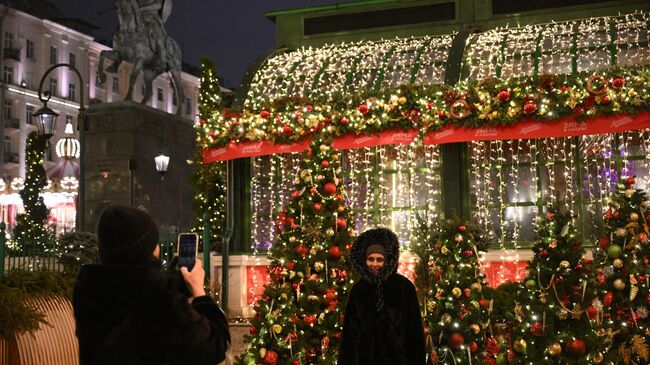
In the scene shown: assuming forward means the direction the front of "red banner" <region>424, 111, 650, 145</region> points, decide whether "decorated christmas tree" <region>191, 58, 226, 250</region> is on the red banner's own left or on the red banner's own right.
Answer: on the red banner's own right

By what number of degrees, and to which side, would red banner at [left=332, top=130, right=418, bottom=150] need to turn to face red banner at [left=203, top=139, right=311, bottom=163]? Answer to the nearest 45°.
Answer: approximately 90° to its right

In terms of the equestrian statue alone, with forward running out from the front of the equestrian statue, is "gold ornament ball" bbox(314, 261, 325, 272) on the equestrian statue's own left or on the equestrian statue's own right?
on the equestrian statue's own left

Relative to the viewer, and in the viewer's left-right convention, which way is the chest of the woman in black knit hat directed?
facing away from the viewer and to the right of the viewer

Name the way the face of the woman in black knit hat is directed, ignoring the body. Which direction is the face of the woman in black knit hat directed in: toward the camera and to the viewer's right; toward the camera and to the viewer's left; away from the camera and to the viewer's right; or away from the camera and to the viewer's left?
away from the camera and to the viewer's right

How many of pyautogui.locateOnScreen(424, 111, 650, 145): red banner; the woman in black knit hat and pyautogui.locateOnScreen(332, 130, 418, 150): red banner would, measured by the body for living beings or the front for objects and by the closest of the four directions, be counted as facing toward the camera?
2

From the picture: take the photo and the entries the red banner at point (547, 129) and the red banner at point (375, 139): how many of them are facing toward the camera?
2
